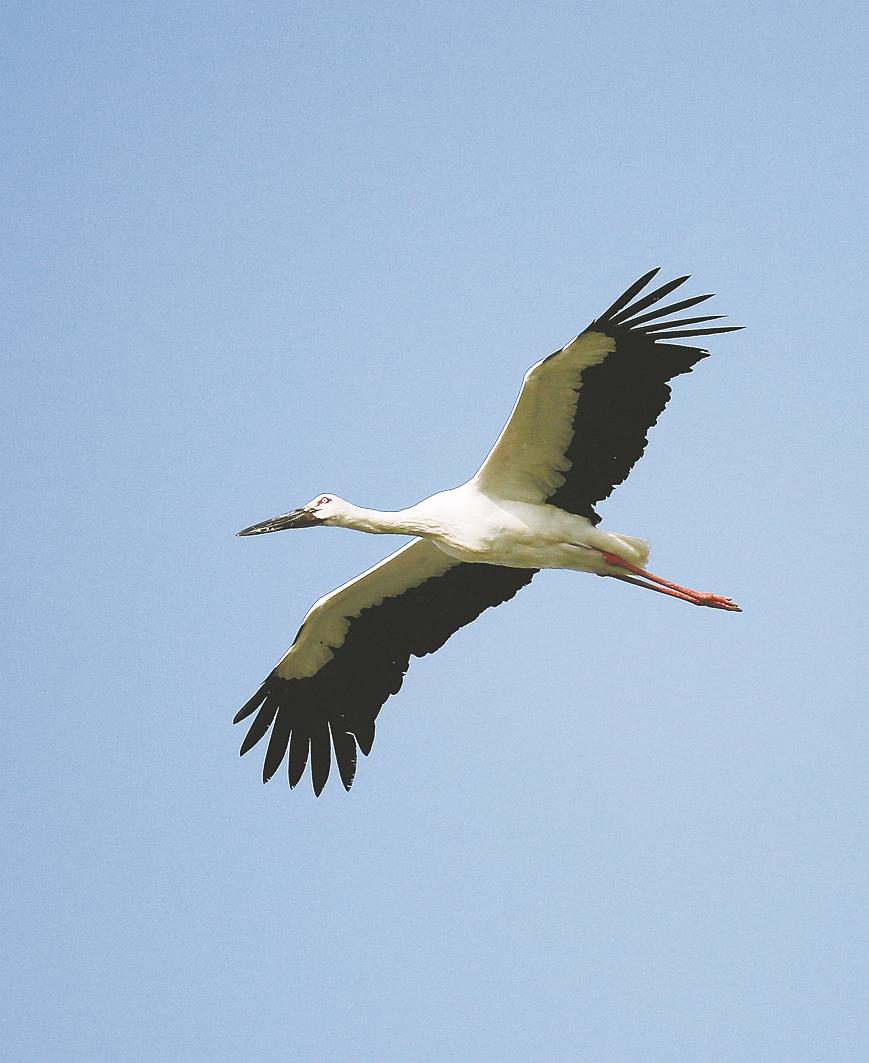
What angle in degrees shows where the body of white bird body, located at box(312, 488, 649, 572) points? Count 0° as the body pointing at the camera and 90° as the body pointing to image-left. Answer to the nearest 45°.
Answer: approximately 90°
